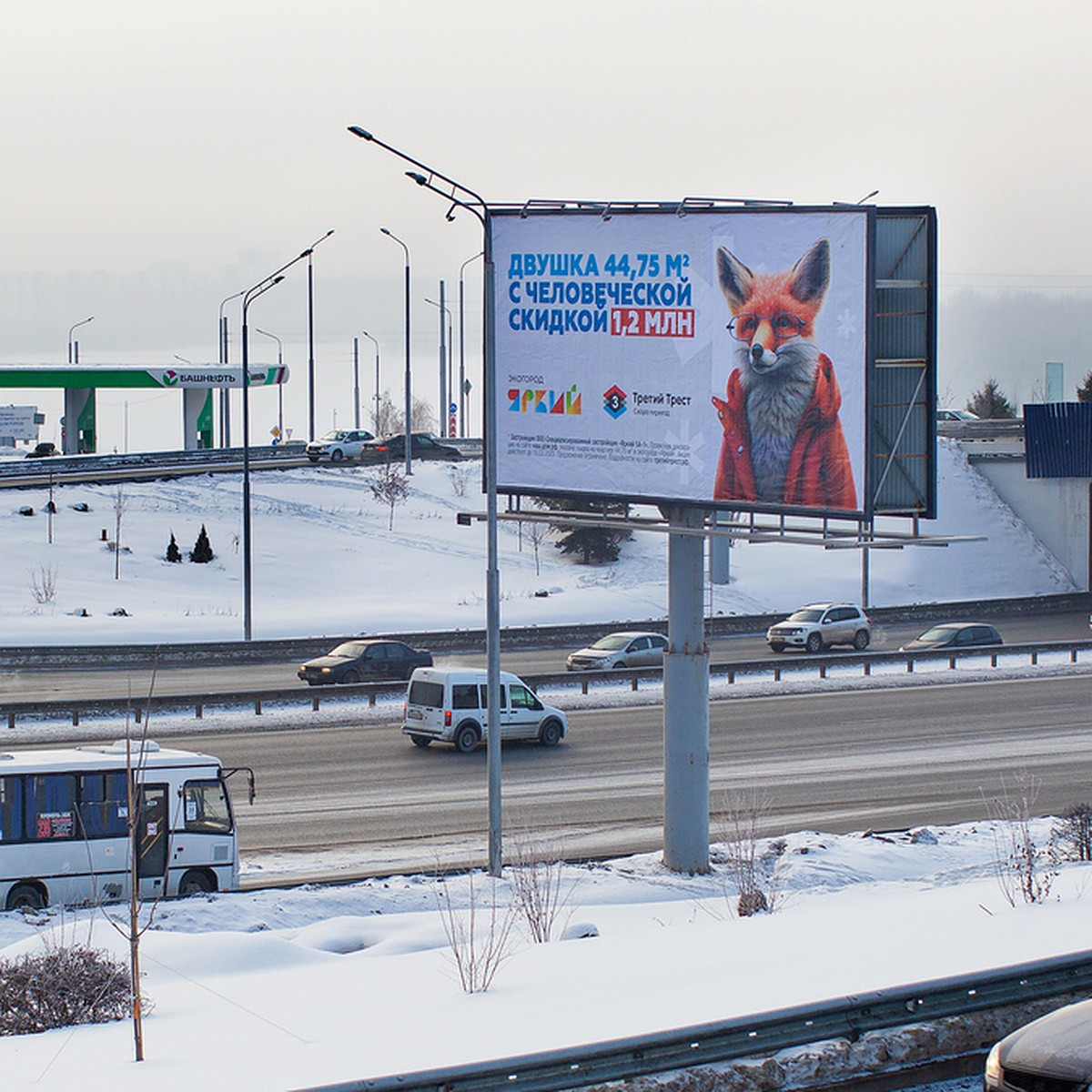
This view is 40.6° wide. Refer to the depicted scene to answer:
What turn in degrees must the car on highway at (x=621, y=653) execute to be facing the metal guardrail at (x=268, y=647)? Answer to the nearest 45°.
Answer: approximately 45° to its right

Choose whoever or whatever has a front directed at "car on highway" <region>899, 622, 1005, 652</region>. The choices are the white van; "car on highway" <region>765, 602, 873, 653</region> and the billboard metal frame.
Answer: the white van

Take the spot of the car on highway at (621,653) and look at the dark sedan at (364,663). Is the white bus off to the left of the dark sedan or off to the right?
left

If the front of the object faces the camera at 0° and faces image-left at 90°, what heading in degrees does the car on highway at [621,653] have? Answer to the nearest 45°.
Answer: approximately 45°

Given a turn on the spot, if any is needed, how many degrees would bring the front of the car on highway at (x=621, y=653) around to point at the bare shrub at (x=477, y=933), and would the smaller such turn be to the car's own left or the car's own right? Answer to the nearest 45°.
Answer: approximately 45° to the car's own left

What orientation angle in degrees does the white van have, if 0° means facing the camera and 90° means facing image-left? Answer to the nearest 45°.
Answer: approximately 225°

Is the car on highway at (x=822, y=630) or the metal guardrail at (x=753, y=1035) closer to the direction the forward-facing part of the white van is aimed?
the car on highway

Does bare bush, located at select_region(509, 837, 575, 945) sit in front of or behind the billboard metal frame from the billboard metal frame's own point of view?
in front

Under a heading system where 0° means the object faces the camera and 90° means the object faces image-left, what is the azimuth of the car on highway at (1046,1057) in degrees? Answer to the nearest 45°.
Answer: approximately 45°

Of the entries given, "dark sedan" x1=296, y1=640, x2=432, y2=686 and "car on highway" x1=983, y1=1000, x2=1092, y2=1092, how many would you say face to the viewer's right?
0

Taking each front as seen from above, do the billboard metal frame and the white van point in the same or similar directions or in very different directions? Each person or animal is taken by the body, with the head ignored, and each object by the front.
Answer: very different directions
